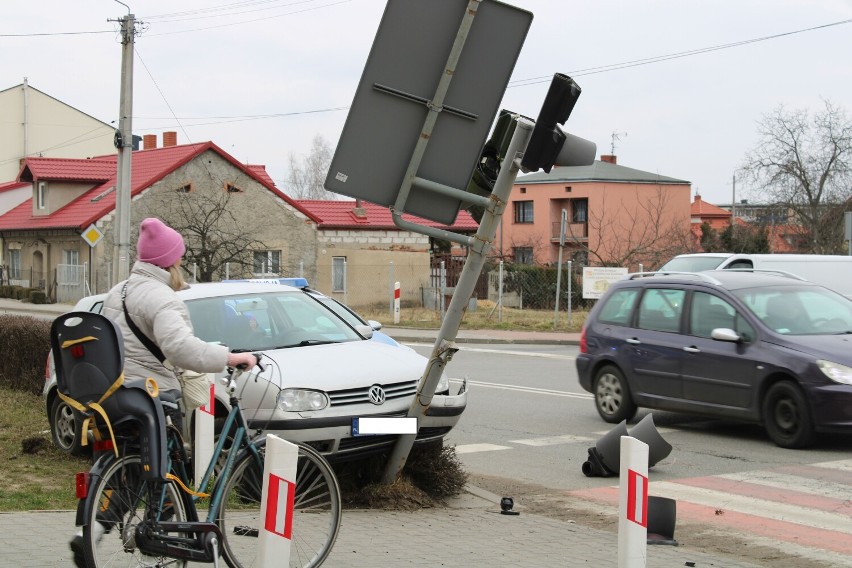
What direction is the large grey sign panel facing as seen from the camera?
away from the camera

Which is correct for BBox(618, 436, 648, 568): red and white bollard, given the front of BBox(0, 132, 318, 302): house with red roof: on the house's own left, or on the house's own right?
on the house's own left

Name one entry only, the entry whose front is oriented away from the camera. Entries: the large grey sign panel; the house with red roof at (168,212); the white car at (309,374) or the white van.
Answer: the large grey sign panel

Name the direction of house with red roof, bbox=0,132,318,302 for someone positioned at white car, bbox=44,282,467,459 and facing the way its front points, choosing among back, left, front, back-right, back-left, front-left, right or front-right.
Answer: back-left

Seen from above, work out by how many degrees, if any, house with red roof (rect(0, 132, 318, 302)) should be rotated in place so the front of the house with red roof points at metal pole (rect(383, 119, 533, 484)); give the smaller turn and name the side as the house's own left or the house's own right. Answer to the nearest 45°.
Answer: approximately 45° to the house's own left

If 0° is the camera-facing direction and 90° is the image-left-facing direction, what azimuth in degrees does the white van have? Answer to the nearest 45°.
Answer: approximately 45°

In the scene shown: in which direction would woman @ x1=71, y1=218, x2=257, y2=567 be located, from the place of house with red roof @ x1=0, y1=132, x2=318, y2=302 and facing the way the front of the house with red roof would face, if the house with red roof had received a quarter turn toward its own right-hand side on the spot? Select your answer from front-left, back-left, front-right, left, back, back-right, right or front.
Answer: back-left

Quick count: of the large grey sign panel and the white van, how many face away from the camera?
1

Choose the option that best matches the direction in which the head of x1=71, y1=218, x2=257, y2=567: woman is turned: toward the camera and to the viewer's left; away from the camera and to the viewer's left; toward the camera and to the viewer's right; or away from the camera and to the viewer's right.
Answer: away from the camera and to the viewer's right

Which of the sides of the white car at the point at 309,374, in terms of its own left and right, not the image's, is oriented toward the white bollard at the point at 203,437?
right

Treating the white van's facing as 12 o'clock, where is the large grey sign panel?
The large grey sign panel is roughly at 11 o'clock from the white van.

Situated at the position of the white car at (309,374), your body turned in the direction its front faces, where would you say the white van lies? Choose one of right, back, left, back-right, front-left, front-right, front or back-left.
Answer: left

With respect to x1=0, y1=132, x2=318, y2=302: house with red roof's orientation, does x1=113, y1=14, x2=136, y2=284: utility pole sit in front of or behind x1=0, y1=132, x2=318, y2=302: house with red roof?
in front

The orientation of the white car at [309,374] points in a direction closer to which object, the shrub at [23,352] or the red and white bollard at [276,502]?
the red and white bollard

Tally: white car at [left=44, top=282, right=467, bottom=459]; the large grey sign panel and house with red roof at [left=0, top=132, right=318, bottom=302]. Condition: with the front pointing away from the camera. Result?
1

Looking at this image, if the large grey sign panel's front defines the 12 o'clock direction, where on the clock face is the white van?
The white van is roughly at 1 o'clock from the large grey sign panel.

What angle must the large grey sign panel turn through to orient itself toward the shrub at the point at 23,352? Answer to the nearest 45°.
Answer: approximately 45° to its left

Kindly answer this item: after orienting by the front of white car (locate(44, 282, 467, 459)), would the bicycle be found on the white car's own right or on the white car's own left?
on the white car's own right
